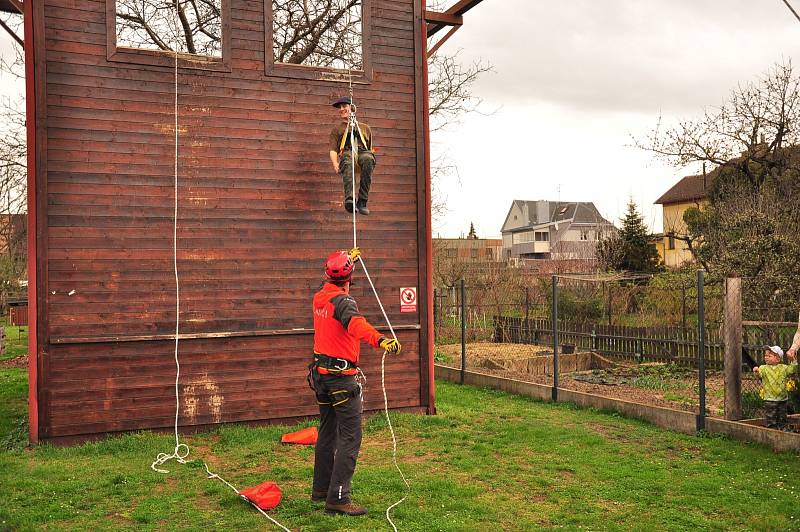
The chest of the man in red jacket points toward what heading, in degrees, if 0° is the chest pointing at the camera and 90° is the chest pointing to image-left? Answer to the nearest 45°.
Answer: approximately 225°

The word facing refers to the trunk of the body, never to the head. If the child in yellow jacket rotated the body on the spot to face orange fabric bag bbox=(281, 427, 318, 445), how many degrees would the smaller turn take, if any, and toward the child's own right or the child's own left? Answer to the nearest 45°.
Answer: approximately 45° to the child's own right

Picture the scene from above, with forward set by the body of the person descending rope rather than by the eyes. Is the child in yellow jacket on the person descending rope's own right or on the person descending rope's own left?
on the person descending rope's own left

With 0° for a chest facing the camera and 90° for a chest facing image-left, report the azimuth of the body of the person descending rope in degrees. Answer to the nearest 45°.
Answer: approximately 0°

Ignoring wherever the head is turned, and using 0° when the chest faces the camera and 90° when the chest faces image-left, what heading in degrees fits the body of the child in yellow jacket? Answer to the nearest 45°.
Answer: approximately 45°

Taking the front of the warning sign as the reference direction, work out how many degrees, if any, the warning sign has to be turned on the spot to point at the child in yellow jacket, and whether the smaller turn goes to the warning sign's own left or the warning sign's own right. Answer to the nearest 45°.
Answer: approximately 45° to the warning sign's own left

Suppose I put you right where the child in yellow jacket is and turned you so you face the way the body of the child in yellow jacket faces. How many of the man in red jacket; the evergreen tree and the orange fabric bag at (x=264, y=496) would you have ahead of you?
2

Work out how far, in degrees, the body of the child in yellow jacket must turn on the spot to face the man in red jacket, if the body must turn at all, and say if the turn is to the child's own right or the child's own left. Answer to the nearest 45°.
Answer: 0° — they already face them

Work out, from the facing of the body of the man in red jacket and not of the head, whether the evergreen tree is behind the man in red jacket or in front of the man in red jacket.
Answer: in front

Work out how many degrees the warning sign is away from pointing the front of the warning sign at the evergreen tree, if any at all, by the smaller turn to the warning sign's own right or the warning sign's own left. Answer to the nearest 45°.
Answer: approximately 135° to the warning sign's own left

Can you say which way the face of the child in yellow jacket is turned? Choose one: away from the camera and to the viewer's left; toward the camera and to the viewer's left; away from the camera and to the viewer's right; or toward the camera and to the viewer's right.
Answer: toward the camera and to the viewer's left

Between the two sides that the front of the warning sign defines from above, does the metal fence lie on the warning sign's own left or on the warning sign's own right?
on the warning sign's own left
